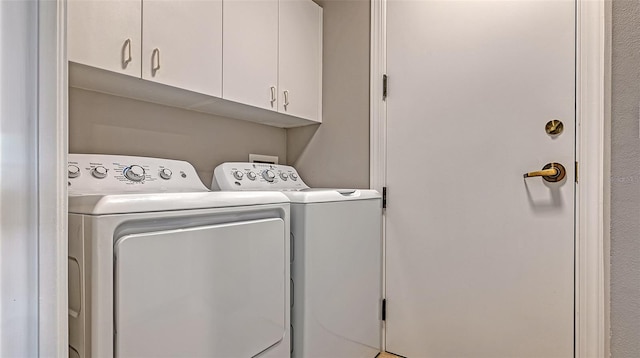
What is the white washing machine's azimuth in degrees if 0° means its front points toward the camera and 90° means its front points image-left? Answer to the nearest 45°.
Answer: approximately 315°

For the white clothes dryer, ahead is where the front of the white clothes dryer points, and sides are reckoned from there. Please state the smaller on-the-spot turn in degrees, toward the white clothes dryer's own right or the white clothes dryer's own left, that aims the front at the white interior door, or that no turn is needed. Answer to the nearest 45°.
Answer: approximately 45° to the white clothes dryer's own left

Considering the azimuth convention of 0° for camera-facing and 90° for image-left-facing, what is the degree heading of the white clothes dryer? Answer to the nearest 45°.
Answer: approximately 315°

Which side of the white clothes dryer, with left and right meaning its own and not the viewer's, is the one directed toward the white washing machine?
left

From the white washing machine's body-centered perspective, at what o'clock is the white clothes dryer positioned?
The white clothes dryer is roughly at 3 o'clock from the white washing machine.

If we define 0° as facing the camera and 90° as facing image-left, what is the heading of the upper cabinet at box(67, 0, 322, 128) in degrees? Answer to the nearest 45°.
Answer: approximately 315°

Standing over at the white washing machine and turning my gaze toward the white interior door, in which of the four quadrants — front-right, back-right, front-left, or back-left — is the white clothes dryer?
back-right
